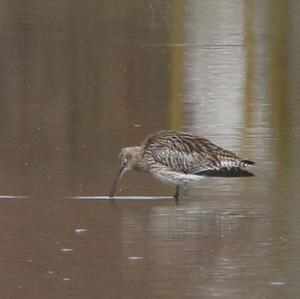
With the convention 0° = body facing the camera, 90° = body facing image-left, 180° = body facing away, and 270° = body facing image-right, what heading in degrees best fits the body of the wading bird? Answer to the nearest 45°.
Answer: approximately 90°
